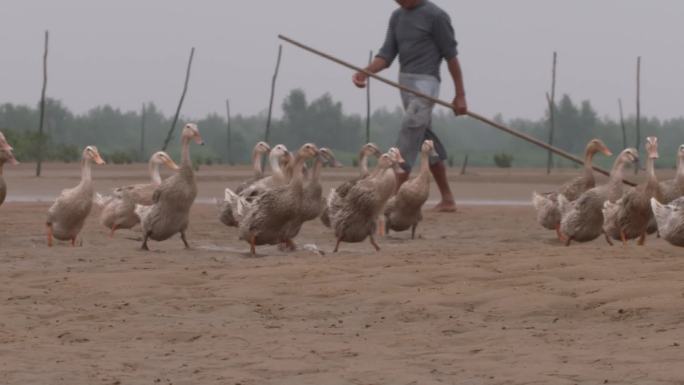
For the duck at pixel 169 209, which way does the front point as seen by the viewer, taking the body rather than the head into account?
to the viewer's right

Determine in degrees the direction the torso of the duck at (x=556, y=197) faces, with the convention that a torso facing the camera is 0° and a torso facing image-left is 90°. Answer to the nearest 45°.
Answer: approximately 270°

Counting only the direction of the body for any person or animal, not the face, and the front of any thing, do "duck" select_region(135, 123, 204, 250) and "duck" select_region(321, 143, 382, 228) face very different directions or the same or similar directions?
same or similar directions

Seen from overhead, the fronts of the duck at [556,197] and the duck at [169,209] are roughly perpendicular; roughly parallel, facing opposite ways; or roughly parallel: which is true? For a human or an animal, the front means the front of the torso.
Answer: roughly parallel

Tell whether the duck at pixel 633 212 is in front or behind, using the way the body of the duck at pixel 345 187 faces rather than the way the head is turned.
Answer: in front
